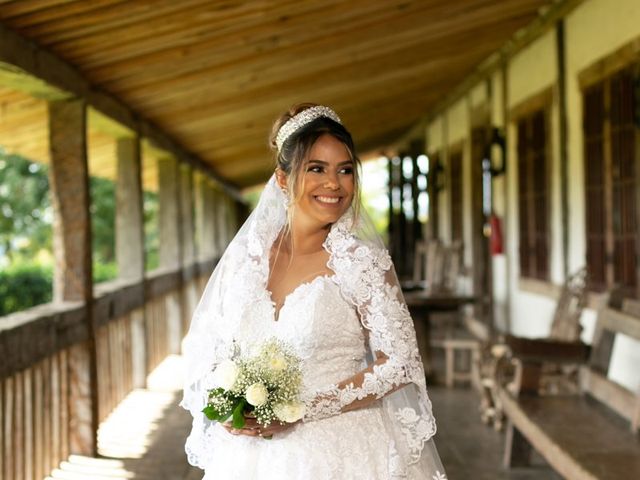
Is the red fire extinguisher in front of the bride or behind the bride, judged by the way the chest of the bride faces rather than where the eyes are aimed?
behind

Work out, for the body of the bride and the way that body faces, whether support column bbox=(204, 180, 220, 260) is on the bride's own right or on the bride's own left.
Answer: on the bride's own right

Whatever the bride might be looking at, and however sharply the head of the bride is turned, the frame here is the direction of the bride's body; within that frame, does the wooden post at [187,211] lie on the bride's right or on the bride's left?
on the bride's right

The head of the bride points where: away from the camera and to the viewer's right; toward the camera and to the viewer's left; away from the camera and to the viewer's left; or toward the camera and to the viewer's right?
toward the camera and to the viewer's right

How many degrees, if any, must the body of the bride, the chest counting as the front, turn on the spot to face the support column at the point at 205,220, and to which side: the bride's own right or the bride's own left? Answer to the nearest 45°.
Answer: approximately 135° to the bride's own right

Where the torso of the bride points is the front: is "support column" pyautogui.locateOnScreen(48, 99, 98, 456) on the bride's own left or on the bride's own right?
on the bride's own right

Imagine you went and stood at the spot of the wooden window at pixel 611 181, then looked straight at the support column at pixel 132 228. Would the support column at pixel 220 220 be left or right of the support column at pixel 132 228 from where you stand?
right
